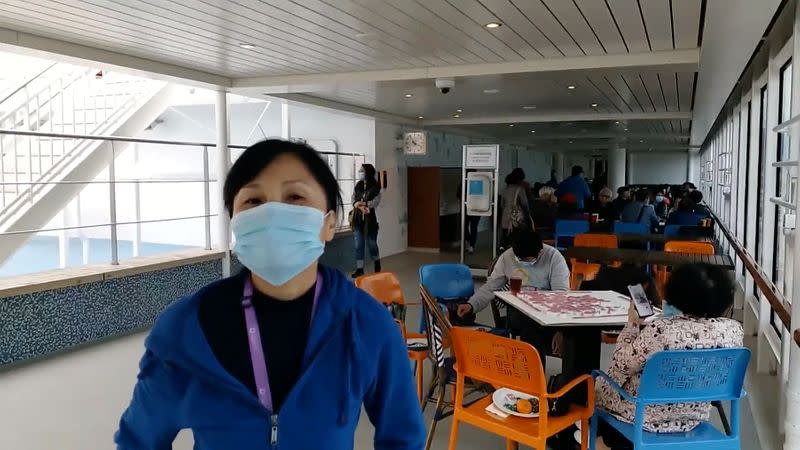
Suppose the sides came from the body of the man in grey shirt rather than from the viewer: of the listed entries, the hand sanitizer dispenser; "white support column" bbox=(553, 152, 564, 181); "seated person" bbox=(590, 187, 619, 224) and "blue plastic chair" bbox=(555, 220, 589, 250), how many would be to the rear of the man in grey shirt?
4

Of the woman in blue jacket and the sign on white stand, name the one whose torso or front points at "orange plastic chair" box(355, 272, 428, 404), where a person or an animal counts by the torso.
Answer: the sign on white stand

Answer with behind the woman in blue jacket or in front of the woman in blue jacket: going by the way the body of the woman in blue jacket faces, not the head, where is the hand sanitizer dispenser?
behind

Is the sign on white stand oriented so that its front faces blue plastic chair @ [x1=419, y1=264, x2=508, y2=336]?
yes

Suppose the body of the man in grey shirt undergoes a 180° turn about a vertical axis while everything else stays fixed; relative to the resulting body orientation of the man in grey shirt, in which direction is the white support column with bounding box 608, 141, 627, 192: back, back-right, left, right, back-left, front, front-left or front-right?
front

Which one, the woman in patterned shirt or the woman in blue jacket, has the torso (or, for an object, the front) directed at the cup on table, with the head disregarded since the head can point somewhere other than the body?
the woman in patterned shirt

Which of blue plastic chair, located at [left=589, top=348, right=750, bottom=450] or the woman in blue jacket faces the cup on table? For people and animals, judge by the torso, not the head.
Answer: the blue plastic chair

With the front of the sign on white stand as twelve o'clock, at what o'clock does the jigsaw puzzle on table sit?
The jigsaw puzzle on table is roughly at 12 o'clock from the sign on white stand.

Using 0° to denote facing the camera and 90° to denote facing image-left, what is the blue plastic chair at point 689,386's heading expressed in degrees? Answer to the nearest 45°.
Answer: approximately 135°

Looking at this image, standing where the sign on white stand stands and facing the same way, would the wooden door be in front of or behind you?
behind

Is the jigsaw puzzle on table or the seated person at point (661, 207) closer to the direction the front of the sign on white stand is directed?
the jigsaw puzzle on table

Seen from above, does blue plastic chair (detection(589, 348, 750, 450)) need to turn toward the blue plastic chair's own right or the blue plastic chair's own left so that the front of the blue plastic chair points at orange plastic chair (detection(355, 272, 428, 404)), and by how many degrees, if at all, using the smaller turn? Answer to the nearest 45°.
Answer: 0° — it already faces it

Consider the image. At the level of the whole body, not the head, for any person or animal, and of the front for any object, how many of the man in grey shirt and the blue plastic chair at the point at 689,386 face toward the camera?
1

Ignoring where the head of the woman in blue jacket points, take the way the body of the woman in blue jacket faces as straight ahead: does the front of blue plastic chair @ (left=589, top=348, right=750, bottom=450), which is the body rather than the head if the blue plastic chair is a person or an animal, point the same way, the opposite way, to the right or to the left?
the opposite way
